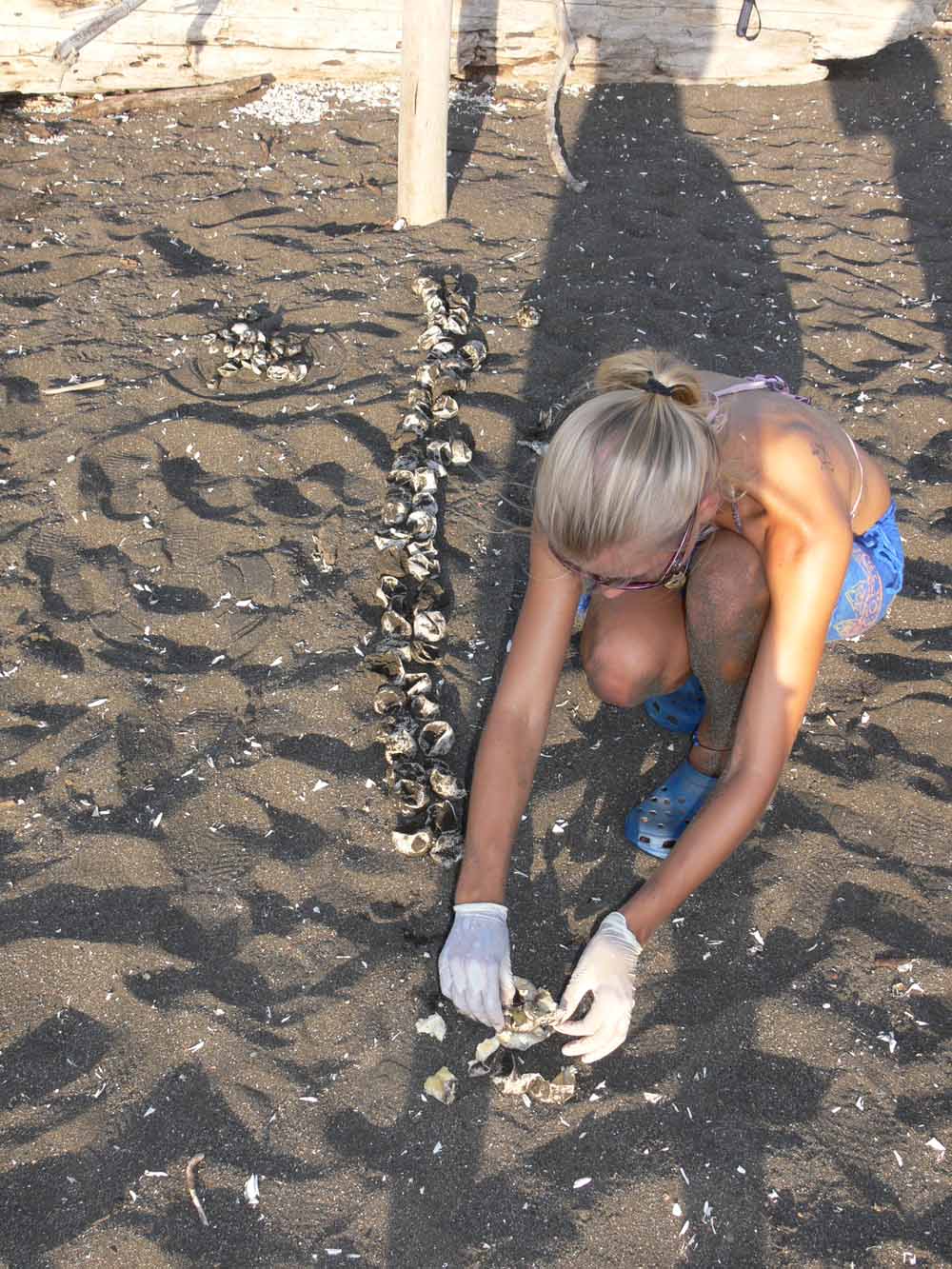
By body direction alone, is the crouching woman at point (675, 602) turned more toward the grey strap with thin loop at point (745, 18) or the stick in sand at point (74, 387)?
the stick in sand

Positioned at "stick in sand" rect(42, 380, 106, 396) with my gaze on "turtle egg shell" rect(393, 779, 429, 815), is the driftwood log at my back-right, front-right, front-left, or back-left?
back-left

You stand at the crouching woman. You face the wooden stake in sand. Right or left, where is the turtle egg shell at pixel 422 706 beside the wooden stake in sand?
left

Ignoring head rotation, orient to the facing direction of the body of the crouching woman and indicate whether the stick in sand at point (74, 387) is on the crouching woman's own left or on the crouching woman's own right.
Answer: on the crouching woman's own right

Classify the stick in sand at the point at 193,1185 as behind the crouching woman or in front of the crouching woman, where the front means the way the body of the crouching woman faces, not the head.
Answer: in front

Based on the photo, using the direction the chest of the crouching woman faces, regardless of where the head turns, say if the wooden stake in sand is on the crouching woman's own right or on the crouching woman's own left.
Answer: on the crouching woman's own right

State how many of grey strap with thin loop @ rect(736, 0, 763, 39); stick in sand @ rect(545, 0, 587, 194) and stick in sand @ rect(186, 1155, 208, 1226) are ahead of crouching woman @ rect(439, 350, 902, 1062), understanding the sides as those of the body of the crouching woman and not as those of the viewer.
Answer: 1

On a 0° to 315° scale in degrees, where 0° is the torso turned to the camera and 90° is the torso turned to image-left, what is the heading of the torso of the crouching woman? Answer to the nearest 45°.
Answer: approximately 45°

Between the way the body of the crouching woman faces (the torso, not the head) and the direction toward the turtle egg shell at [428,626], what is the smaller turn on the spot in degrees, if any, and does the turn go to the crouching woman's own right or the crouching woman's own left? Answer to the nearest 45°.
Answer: approximately 90° to the crouching woman's own right
